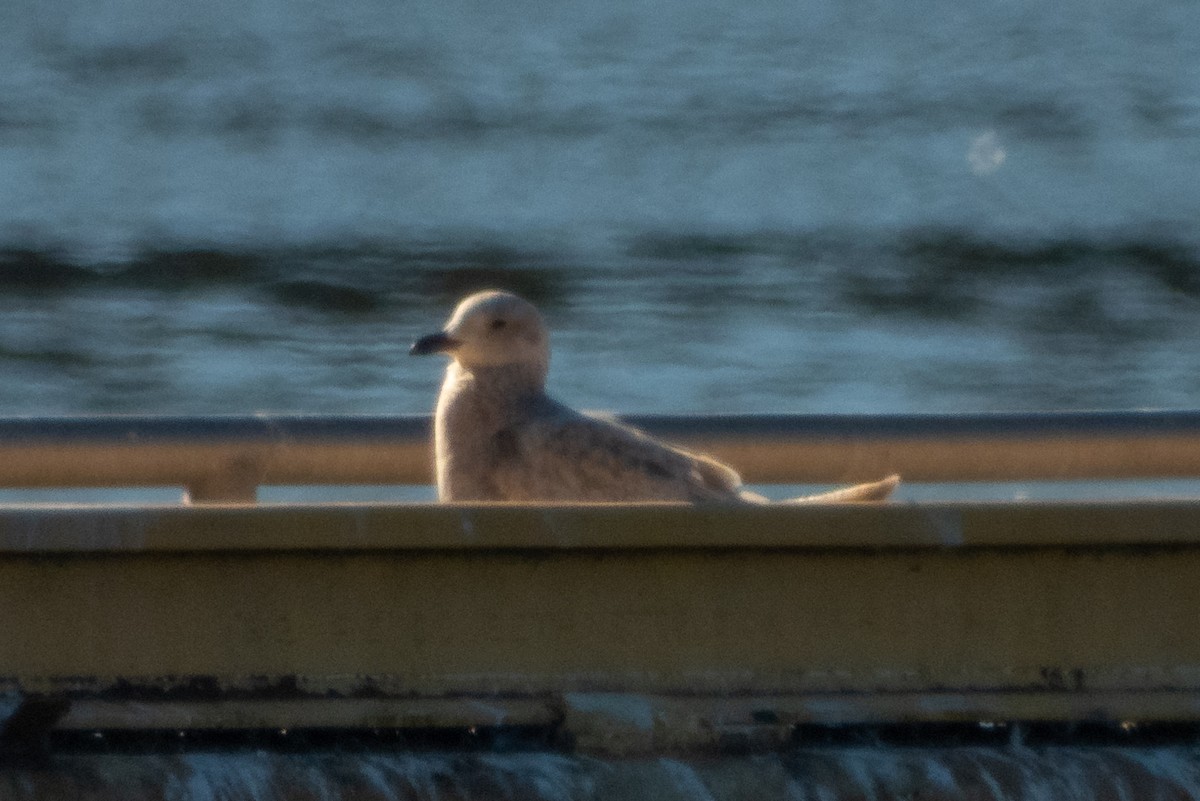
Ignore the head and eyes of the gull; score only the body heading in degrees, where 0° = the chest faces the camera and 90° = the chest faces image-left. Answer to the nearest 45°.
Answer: approximately 90°
